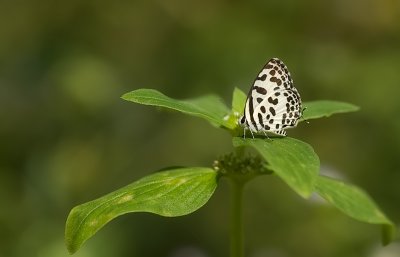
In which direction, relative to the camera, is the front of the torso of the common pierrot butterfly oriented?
to the viewer's left
